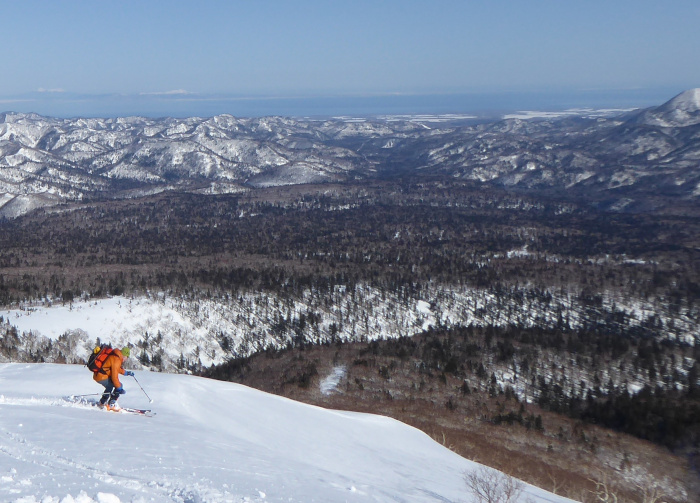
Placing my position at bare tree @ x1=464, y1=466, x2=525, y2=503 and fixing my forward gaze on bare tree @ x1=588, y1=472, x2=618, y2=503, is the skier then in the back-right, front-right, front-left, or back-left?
back-left

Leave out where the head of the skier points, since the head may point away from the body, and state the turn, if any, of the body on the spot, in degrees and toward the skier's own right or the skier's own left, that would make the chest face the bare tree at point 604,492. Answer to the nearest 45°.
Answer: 0° — they already face it

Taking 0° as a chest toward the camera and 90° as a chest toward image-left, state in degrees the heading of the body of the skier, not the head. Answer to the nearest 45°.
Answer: approximately 270°

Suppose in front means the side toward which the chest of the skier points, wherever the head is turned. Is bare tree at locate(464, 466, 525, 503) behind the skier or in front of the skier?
in front

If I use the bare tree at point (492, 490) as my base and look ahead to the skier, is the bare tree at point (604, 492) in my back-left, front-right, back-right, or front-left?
back-right
